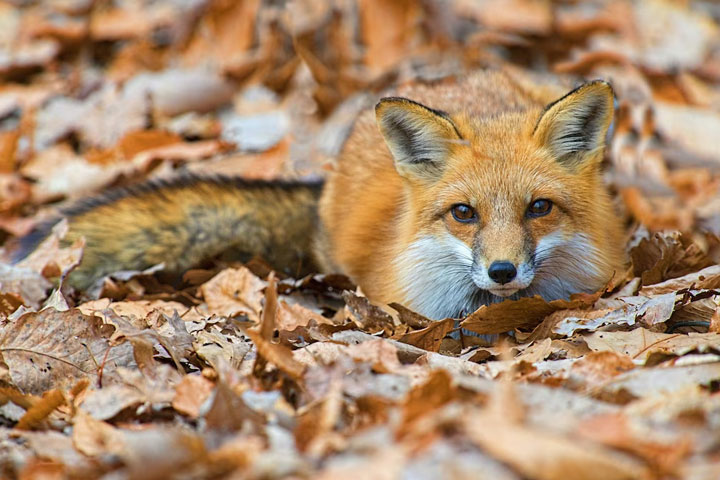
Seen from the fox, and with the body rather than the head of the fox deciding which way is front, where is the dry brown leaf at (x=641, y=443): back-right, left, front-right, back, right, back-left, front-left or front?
front

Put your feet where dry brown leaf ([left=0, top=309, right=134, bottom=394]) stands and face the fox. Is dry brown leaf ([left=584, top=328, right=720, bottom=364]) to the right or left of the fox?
right

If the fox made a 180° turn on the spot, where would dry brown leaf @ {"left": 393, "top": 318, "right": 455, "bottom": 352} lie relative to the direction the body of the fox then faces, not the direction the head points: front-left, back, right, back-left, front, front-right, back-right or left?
back

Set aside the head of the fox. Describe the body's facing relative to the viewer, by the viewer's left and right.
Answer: facing the viewer

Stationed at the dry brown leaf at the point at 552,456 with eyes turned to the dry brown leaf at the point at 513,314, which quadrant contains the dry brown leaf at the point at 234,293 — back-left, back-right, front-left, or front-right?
front-left

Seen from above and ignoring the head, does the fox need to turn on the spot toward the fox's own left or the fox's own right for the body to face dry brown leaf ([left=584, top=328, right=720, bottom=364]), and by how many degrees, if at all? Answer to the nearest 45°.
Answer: approximately 45° to the fox's own left

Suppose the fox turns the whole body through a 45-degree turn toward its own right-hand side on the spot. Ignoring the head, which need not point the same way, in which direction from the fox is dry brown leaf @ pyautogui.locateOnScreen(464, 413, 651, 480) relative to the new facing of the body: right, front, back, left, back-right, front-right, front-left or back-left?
front-left
